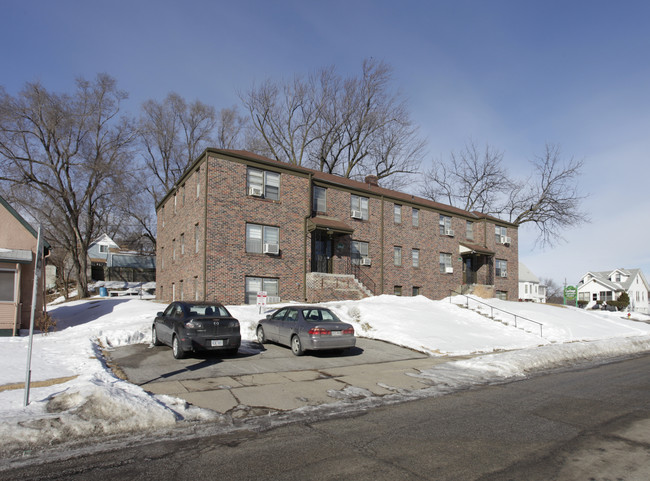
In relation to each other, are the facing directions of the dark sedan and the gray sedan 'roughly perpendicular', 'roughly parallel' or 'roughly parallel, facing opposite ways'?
roughly parallel

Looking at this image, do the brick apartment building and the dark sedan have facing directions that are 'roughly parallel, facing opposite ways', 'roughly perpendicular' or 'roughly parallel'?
roughly parallel, facing opposite ways

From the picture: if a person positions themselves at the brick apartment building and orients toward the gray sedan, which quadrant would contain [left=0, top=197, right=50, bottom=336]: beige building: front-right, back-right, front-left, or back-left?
front-right

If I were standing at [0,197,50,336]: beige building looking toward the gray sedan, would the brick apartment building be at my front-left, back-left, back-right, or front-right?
front-left

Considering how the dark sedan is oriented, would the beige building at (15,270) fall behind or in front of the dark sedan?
in front

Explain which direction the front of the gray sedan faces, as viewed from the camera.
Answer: facing away from the viewer and to the left of the viewer

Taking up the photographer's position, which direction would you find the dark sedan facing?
facing away from the viewer and to the left of the viewer

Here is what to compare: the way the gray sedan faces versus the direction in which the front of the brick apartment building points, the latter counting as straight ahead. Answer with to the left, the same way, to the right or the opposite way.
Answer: the opposite way

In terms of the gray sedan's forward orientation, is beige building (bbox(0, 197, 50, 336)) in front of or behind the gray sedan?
in front

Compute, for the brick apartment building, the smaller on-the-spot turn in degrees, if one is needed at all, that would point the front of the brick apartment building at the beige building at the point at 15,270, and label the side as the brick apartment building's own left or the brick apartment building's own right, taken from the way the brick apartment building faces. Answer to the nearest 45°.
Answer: approximately 90° to the brick apartment building's own right

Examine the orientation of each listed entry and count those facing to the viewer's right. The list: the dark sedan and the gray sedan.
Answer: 0

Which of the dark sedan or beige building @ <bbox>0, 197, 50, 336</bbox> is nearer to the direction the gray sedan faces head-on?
the beige building

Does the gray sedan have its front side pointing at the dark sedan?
no
